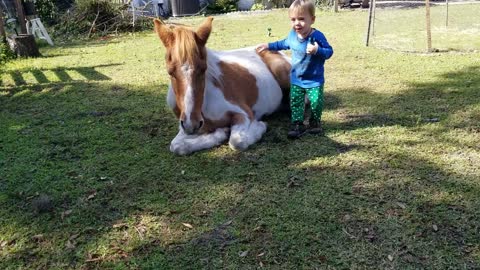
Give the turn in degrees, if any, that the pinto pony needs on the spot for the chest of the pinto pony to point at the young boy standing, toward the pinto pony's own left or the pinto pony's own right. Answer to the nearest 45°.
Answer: approximately 135° to the pinto pony's own left

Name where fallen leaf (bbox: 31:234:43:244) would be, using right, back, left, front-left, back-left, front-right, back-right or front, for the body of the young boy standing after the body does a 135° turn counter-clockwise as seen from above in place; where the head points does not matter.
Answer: back-right

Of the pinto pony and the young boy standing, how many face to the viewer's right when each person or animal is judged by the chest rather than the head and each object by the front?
0

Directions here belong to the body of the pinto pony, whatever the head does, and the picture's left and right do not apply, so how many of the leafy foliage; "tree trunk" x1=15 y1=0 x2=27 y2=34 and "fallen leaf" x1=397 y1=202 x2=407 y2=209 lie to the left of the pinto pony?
1

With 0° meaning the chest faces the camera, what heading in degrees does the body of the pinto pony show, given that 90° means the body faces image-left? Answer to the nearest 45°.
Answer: approximately 45°

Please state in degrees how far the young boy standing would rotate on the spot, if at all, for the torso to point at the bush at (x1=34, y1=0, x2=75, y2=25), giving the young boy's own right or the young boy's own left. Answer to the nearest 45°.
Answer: approximately 90° to the young boy's own right

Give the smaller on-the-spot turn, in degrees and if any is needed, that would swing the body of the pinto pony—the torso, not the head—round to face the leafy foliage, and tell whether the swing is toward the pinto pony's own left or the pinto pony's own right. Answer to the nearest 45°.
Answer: approximately 135° to the pinto pony's own right

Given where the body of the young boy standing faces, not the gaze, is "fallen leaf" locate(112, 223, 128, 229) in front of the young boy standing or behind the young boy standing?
in front

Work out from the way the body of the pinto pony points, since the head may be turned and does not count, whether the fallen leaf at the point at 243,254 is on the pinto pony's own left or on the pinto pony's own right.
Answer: on the pinto pony's own left

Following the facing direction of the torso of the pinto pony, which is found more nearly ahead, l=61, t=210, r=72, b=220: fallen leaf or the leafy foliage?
the fallen leaf

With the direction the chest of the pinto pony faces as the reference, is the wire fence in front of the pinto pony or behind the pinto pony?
behind

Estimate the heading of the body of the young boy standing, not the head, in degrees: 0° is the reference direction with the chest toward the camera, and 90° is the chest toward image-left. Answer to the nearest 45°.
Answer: approximately 45°

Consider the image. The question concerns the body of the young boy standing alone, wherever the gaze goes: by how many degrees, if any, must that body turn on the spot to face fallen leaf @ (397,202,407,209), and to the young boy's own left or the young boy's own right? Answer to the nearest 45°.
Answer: approximately 45° to the young boy's own left

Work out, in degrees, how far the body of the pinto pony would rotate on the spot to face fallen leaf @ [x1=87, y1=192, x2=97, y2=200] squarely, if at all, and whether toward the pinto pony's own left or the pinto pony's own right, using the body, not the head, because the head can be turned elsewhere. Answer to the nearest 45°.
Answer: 0° — it already faces it

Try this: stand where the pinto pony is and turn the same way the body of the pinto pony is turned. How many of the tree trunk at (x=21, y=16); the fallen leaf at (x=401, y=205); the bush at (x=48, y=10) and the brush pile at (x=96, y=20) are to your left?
1
